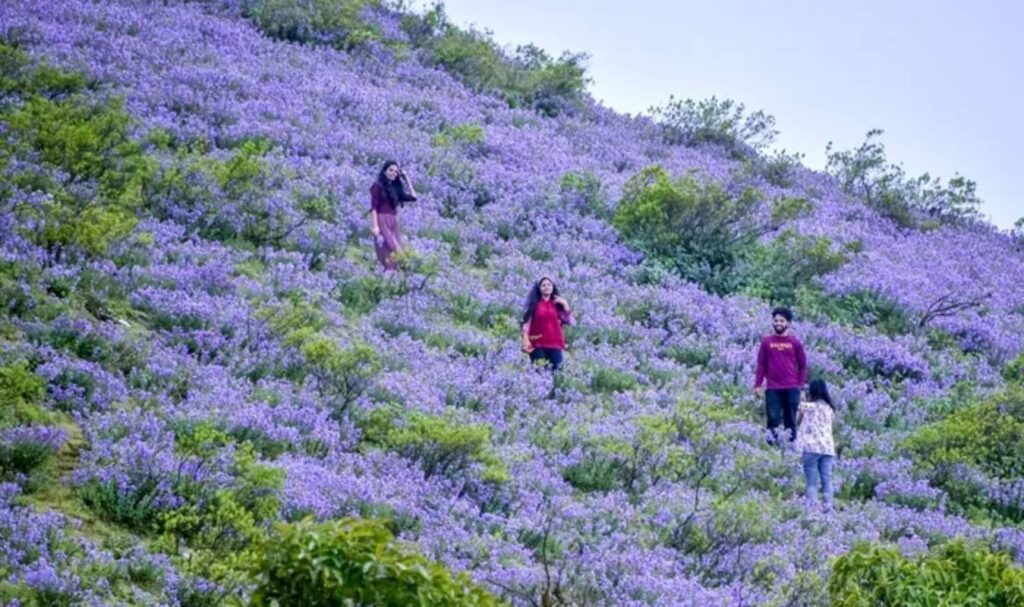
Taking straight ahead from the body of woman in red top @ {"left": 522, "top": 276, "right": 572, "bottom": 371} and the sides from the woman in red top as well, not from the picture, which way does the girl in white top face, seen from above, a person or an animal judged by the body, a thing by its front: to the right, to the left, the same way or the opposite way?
the opposite way

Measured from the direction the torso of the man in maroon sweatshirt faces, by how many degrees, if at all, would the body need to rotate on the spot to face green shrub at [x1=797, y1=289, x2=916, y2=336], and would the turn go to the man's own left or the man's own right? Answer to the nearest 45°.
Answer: approximately 180°

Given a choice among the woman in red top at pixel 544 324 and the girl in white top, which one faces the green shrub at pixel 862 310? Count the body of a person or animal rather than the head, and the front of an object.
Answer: the girl in white top

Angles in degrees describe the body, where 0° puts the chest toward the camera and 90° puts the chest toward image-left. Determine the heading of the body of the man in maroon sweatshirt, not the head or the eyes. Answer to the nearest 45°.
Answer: approximately 0°

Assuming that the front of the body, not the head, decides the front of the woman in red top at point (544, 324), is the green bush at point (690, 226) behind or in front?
behind

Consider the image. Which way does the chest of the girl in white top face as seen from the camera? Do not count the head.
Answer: away from the camera

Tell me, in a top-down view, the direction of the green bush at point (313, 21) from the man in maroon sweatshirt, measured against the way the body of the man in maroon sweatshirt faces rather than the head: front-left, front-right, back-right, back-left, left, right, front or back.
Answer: back-right

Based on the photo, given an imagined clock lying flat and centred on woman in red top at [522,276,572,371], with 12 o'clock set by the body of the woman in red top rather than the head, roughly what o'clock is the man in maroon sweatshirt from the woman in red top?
The man in maroon sweatshirt is roughly at 9 o'clock from the woman in red top.

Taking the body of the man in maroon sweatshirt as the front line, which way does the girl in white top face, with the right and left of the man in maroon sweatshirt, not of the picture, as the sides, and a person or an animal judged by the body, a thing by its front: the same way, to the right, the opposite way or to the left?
the opposite way

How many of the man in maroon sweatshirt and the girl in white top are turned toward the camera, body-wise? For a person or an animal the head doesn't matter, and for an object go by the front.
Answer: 1
